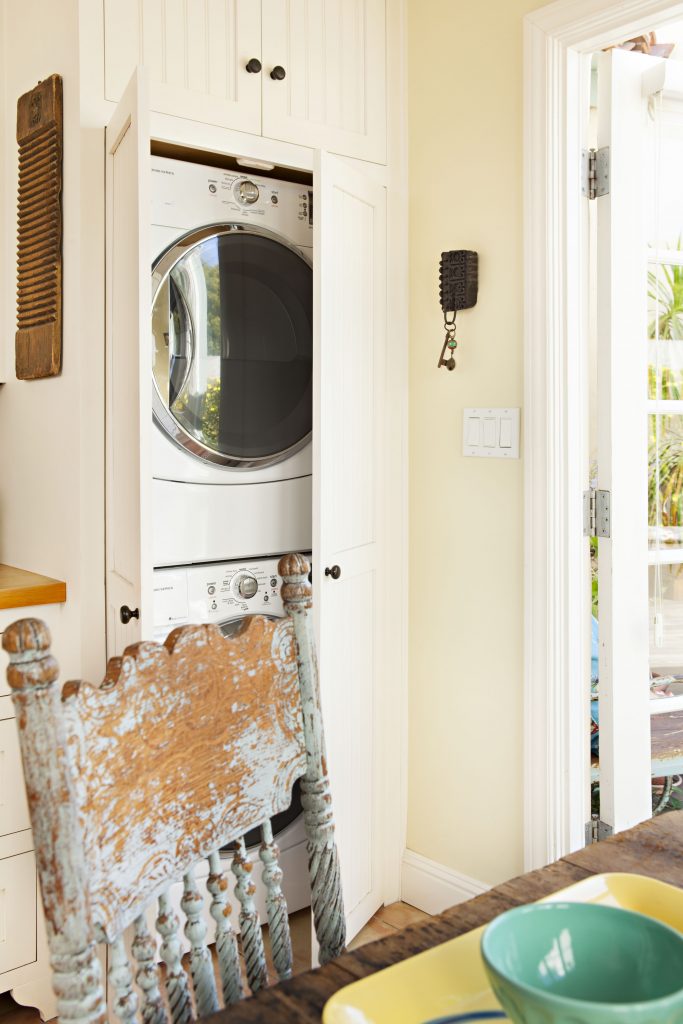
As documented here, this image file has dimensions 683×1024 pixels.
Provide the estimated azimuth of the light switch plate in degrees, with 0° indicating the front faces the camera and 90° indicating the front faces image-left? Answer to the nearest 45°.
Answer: approximately 45°

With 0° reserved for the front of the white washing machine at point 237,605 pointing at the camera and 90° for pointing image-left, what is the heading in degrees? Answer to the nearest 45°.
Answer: approximately 315°

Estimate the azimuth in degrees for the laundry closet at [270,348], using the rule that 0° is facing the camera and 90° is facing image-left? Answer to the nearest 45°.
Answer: approximately 315°

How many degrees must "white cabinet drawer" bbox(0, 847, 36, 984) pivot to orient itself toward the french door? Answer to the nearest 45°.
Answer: approximately 45° to its left

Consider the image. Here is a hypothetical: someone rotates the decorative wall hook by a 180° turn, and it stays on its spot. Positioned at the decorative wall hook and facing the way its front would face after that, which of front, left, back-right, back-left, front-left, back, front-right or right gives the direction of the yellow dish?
back-right

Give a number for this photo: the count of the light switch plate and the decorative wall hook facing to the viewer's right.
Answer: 0
